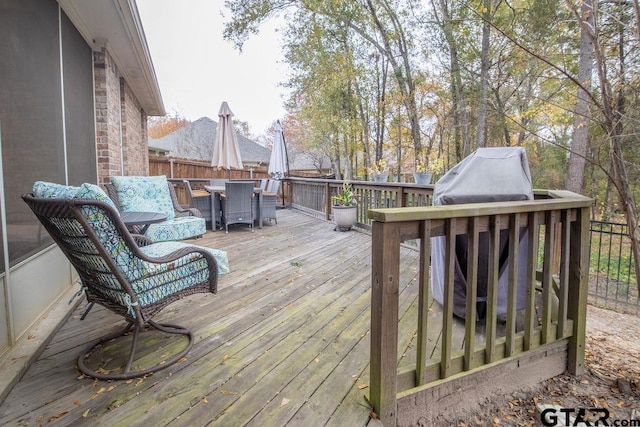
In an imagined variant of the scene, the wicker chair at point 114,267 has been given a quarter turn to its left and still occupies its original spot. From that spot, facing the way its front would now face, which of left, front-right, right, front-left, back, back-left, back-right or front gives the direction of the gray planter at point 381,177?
right

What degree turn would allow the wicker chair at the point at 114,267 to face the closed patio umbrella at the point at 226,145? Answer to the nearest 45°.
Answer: approximately 45° to its left

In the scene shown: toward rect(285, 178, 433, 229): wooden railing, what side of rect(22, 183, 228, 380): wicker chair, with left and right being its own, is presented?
front

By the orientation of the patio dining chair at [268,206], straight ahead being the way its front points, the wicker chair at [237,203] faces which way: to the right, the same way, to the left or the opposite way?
to the right

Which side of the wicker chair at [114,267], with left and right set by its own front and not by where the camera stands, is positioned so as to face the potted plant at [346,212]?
front

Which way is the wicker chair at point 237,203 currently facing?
away from the camera

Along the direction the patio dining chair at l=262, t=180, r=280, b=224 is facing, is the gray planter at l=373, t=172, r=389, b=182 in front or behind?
behind

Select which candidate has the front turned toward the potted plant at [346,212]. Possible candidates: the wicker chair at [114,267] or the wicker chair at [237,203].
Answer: the wicker chair at [114,267]

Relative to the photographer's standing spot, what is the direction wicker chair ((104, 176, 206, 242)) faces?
facing the viewer and to the right of the viewer

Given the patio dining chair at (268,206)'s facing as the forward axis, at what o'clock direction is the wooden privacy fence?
The wooden privacy fence is roughly at 2 o'clock from the patio dining chair.

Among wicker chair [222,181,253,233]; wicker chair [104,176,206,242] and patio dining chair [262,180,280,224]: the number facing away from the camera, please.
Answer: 1

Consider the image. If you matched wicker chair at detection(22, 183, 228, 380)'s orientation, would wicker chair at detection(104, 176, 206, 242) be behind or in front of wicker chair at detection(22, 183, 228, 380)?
in front

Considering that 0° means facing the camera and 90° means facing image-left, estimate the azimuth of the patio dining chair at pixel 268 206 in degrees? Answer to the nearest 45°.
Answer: approximately 90°

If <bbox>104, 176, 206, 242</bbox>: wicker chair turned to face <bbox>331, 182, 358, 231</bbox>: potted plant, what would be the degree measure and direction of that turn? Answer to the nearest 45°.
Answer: approximately 45° to its left
